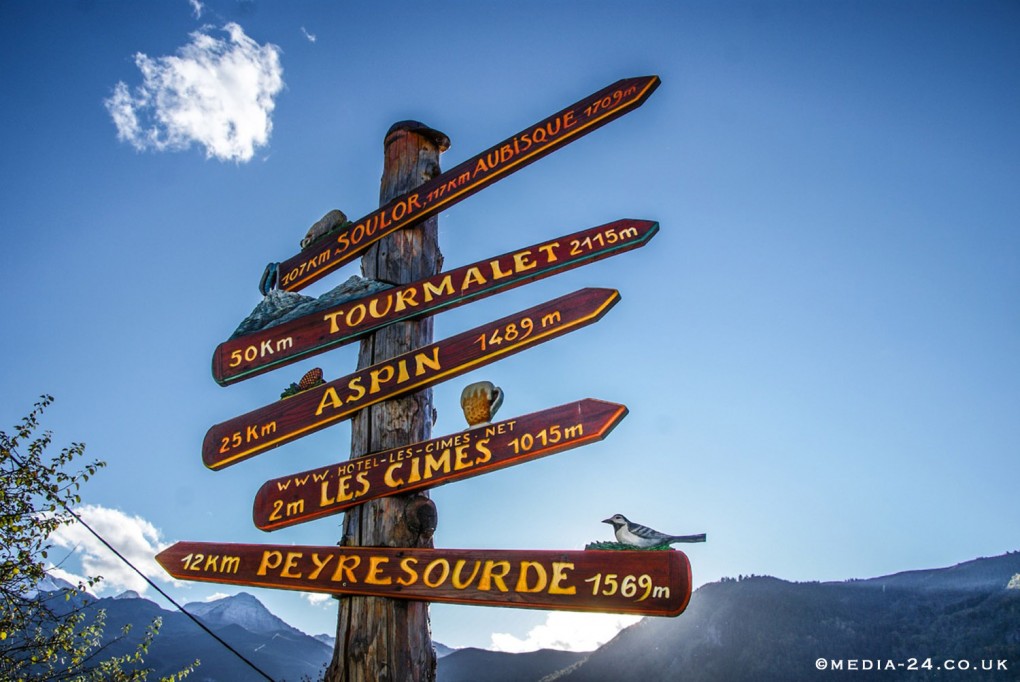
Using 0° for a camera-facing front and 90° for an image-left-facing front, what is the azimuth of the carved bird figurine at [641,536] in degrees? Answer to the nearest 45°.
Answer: approximately 90°
